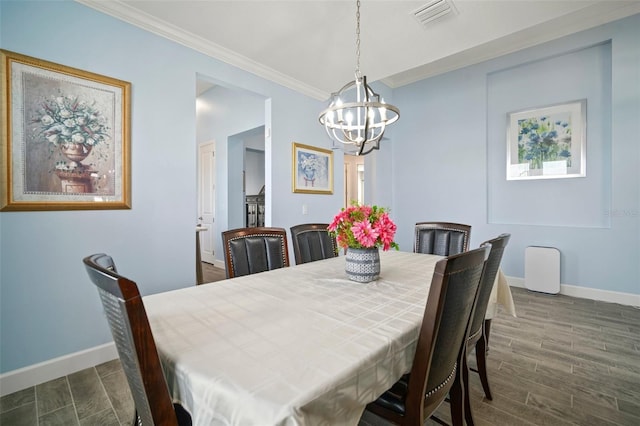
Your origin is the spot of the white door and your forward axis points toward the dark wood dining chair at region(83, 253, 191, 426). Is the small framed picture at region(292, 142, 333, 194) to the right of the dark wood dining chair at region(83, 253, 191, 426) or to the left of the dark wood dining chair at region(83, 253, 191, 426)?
left

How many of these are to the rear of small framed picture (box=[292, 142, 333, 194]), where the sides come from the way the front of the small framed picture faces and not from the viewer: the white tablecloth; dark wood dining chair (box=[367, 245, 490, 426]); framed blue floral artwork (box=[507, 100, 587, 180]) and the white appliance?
0

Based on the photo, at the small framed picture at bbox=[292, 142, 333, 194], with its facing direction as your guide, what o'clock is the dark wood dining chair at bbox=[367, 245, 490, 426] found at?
The dark wood dining chair is roughly at 1 o'clock from the small framed picture.

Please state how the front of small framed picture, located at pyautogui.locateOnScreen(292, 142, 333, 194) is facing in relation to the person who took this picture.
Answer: facing the viewer and to the right of the viewer

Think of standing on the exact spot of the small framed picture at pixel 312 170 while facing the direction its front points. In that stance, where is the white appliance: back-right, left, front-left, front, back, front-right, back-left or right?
front-left

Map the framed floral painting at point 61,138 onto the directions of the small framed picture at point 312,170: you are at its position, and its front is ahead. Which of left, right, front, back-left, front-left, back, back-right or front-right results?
right

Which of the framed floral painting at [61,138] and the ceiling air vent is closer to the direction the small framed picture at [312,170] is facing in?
the ceiling air vent

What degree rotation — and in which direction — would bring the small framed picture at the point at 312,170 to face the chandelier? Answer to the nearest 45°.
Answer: approximately 45° to its right

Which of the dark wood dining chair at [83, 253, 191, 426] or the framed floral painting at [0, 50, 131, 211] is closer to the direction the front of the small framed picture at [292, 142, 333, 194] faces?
the dark wood dining chair

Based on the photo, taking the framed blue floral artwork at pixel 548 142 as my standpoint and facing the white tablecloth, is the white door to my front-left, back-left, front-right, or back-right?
front-right

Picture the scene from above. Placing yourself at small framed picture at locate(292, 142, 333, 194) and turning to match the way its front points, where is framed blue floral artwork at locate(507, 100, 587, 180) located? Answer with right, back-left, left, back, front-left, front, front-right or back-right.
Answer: front-left

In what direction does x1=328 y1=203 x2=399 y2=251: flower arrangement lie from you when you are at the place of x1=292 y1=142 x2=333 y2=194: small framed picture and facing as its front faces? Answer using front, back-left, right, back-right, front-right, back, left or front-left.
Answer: front-right

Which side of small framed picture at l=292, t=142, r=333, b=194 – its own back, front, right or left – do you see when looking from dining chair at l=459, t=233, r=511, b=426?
front

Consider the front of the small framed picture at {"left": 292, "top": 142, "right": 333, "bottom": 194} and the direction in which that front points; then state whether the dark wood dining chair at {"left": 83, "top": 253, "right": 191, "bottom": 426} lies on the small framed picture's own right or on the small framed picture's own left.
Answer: on the small framed picture's own right
